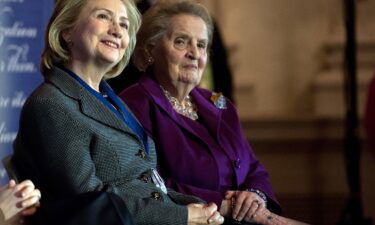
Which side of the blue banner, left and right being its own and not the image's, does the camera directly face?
front

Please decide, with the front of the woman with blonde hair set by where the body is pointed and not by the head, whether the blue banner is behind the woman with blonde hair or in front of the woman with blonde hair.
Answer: behind

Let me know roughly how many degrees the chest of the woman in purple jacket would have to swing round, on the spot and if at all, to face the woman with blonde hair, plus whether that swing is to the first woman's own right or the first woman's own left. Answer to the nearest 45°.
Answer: approximately 90° to the first woman's own right

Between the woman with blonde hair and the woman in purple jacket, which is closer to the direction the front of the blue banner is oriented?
the woman with blonde hair

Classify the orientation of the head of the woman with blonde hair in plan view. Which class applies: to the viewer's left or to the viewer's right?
to the viewer's right

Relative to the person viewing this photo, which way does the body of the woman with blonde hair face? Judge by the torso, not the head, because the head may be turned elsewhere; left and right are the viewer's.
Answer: facing the viewer and to the right of the viewer

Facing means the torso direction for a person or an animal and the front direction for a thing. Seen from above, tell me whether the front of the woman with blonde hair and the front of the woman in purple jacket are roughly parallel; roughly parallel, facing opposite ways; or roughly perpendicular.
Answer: roughly parallel

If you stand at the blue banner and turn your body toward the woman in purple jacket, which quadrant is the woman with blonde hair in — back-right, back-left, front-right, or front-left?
front-right

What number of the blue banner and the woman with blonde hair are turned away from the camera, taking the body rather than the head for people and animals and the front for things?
0

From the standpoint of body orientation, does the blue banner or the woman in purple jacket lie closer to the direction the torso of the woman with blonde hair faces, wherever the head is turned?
the woman in purple jacket

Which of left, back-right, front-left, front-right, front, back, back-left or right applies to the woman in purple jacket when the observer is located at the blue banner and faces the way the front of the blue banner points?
front-left
